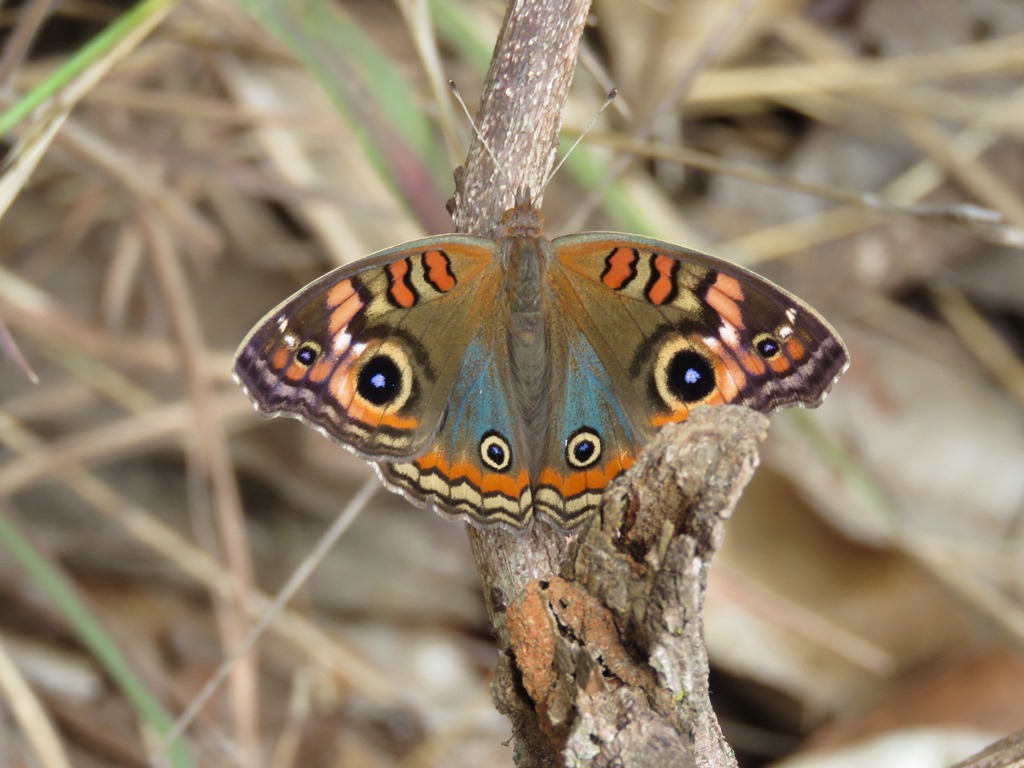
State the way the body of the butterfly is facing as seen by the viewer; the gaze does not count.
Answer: away from the camera
